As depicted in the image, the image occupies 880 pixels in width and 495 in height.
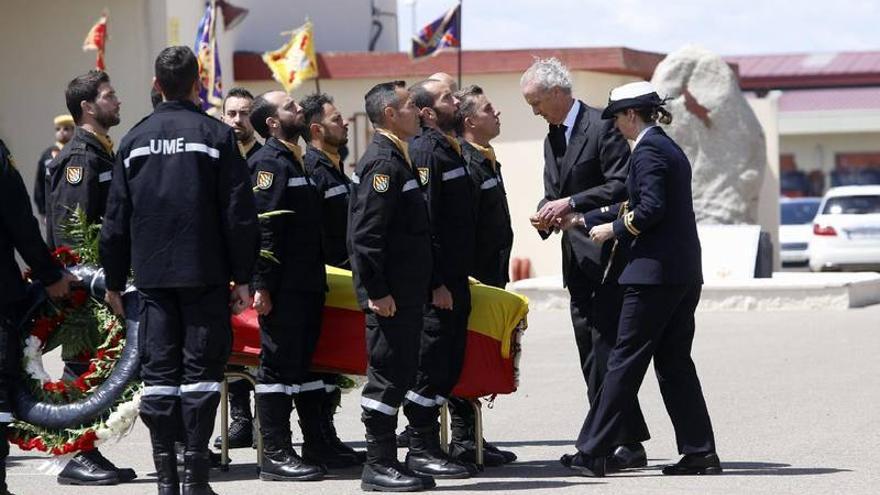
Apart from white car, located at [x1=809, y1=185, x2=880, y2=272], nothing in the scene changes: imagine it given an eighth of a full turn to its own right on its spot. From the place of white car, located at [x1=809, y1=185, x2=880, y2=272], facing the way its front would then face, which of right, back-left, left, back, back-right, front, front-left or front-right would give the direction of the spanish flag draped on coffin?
back-right

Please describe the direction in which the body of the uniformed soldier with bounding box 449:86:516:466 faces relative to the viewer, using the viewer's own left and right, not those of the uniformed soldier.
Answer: facing to the right of the viewer

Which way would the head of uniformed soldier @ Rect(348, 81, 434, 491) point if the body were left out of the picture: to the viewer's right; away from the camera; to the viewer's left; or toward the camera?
to the viewer's right

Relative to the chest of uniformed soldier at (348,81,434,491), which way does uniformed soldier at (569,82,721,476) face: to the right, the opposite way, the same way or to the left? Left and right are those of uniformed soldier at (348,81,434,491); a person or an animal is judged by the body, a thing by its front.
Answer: the opposite way

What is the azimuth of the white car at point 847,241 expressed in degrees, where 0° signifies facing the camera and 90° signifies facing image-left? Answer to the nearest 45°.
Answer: approximately 180°

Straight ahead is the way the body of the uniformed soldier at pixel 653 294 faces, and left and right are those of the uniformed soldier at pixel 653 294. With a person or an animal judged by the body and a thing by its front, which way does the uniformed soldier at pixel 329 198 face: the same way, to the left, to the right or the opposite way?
the opposite way

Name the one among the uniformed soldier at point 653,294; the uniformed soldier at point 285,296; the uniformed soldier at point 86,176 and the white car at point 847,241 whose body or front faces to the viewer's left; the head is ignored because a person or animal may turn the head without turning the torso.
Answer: the uniformed soldier at point 653,294

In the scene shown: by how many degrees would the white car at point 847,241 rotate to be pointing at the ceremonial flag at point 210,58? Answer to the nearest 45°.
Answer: approximately 135° to its left

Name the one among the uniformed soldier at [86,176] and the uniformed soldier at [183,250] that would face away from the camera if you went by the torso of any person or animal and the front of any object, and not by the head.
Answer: the uniformed soldier at [183,250]

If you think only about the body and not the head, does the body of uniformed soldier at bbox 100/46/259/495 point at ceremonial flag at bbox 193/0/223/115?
yes

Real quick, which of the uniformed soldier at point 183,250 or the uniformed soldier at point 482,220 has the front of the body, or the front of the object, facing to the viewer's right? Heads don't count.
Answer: the uniformed soldier at point 482,220
